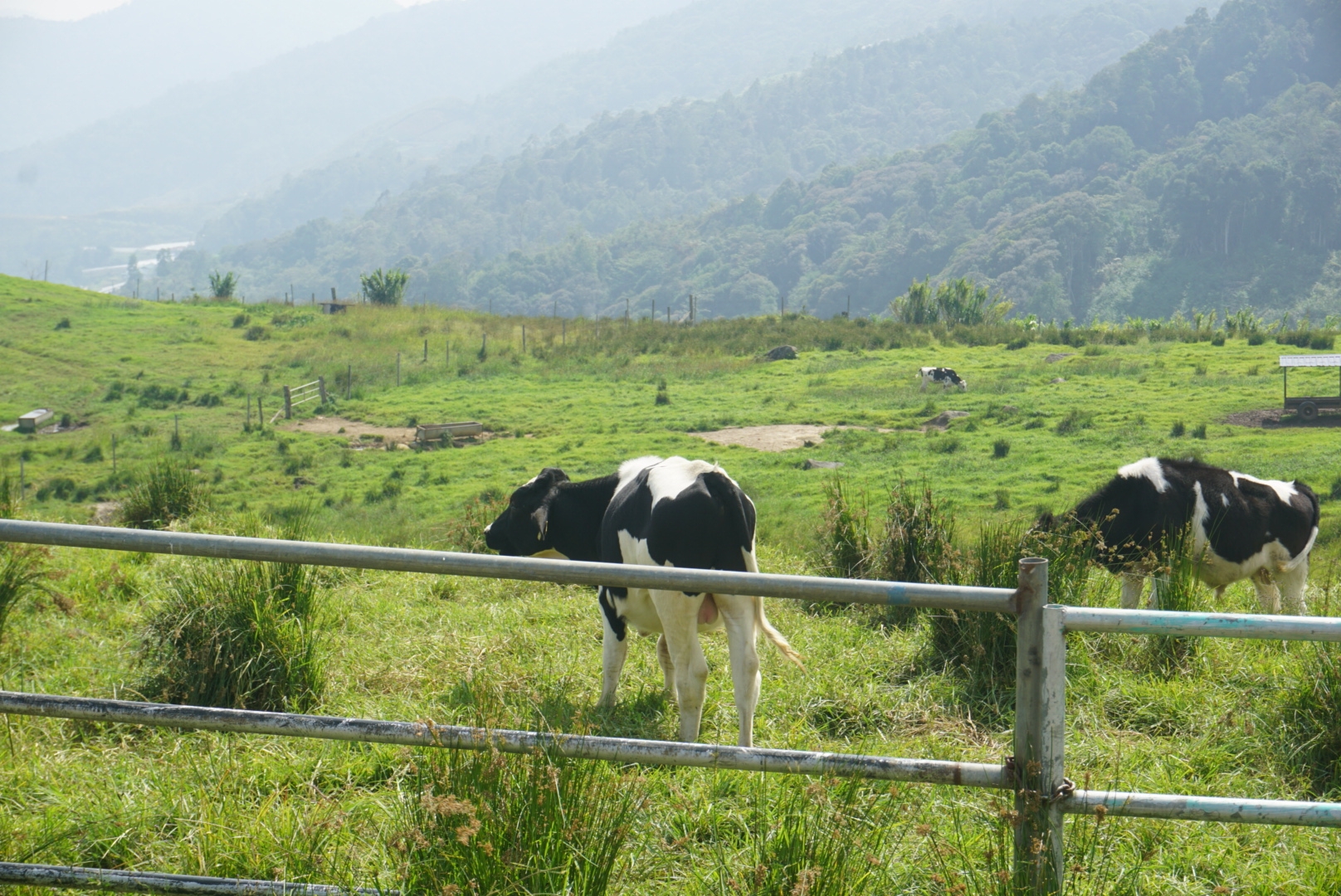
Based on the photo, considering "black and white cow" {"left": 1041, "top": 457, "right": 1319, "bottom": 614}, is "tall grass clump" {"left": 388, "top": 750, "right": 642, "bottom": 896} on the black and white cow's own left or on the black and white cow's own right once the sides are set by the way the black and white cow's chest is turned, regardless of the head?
on the black and white cow's own left

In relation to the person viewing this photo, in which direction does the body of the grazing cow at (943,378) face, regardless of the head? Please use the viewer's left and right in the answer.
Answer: facing to the right of the viewer

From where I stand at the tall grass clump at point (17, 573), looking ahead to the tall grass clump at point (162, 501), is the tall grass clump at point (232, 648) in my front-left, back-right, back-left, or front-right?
back-right

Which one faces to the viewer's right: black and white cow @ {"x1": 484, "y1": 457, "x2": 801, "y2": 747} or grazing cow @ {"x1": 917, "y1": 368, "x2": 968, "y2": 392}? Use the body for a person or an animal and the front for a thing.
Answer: the grazing cow

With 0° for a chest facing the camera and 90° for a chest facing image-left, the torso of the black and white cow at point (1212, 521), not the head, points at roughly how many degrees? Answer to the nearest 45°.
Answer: approximately 90°

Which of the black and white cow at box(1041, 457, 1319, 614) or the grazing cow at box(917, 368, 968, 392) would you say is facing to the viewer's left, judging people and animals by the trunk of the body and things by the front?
the black and white cow

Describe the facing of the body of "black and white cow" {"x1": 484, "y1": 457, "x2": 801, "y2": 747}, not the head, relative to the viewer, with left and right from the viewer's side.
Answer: facing away from the viewer and to the left of the viewer

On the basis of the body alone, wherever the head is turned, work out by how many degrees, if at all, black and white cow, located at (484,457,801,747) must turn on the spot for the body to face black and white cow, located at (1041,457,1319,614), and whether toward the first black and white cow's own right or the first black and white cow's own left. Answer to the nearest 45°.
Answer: approximately 90° to the first black and white cow's own right

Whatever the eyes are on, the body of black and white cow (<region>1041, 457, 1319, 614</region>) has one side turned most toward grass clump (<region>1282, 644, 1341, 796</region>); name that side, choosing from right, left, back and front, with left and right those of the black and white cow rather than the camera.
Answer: left
